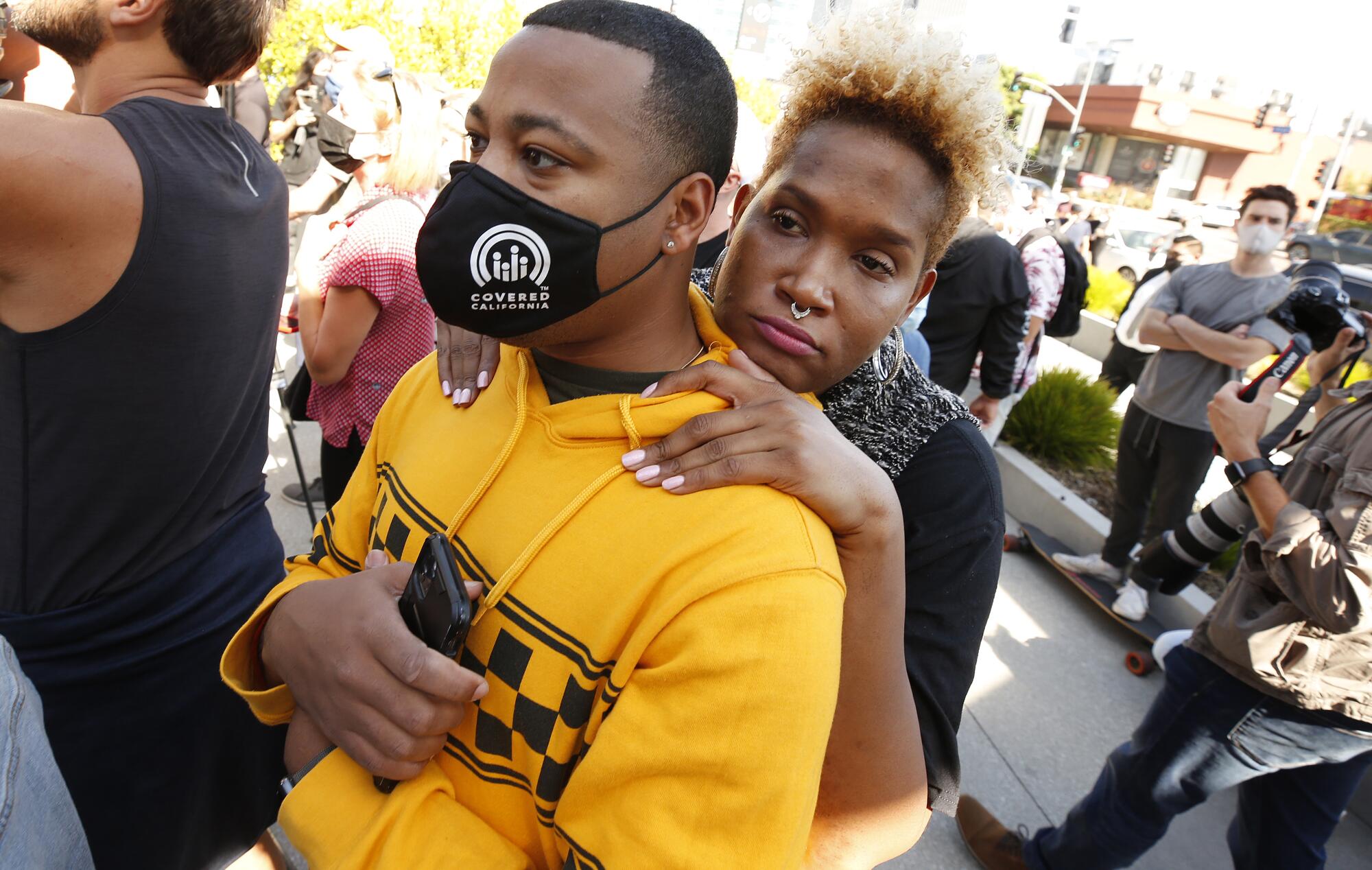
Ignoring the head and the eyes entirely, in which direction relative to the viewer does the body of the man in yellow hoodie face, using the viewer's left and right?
facing the viewer and to the left of the viewer

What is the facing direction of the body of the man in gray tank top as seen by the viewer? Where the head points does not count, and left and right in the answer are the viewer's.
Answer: facing away from the viewer and to the left of the viewer

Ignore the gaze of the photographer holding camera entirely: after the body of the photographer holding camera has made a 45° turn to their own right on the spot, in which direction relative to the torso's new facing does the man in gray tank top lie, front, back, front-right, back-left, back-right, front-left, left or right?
left

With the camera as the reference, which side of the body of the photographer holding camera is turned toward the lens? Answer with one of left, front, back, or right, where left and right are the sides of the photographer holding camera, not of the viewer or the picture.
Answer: left

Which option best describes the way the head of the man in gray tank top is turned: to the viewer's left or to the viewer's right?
to the viewer's left

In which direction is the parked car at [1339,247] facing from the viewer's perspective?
to the viewer's left

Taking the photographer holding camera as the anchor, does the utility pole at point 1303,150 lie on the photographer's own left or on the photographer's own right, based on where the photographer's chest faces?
on the photographer's own right

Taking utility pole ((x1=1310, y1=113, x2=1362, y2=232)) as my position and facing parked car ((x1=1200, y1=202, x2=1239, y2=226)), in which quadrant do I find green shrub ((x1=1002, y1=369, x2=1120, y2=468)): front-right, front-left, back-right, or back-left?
front-left

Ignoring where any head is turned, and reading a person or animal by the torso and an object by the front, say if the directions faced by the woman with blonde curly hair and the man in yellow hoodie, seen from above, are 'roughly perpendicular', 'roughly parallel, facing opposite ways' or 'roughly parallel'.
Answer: roughly parallel

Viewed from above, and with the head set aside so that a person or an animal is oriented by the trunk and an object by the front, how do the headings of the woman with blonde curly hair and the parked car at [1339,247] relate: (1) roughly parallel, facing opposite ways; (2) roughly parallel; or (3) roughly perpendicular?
roughly perpendicular

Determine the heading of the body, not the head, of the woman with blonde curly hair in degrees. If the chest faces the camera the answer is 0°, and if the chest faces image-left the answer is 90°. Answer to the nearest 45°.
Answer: approximately 45°
